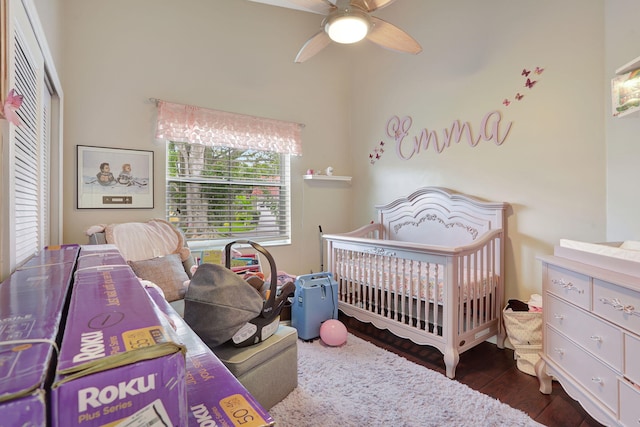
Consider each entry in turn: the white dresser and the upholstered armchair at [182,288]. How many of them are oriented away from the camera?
0

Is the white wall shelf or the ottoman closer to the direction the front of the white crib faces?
the ottoman

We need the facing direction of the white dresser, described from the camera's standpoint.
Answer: facing the viewer and to the left of the viewer

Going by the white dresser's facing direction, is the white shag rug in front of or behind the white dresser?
in front

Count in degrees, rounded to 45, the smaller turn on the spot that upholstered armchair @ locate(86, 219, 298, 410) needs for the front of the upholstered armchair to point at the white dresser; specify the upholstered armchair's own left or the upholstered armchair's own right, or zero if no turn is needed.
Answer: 0° — it already faces it

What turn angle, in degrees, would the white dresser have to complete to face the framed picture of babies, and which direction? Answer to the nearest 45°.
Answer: approximately 45° to its right

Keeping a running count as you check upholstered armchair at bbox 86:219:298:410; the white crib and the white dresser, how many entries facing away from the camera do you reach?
0
